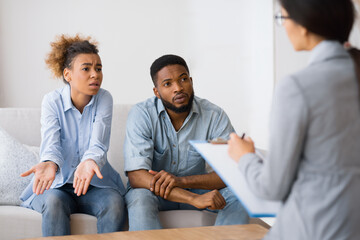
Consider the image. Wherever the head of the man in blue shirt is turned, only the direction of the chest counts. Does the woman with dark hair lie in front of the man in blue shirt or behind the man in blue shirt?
in front

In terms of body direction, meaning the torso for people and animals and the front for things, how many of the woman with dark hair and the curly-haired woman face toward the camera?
1

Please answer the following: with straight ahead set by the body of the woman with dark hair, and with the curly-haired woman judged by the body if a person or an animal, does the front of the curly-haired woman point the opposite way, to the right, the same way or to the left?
the opposite way

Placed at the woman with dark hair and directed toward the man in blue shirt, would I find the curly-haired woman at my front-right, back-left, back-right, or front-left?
front-left

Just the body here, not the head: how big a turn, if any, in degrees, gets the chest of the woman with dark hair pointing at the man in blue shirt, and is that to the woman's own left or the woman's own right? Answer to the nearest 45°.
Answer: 0° — they already face them

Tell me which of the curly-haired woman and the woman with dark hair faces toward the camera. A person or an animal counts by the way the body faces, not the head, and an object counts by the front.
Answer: the curly-haired woman

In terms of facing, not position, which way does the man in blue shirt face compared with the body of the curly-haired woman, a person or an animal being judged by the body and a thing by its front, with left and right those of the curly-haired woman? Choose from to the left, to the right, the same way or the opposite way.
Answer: the same way

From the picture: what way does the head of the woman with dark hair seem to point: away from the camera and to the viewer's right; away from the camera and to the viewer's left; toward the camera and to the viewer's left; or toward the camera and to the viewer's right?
away from the camera and to the viewer's left

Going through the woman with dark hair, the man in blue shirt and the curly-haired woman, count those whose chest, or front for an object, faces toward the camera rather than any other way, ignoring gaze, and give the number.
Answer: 2

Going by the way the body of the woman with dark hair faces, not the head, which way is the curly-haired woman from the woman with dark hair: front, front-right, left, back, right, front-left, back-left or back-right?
front

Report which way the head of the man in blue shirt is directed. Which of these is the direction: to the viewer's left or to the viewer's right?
to the viewer's right

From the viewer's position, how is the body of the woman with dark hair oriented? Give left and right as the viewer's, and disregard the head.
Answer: facing away from the viewer and to the left of the viewer

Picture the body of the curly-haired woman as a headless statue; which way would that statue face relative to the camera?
toward the camera

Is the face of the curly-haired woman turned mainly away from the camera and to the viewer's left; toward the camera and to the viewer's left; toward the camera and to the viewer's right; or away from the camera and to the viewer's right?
toward the camera and to the viewer's right

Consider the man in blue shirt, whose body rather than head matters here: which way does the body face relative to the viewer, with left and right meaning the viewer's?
facing the viewer
